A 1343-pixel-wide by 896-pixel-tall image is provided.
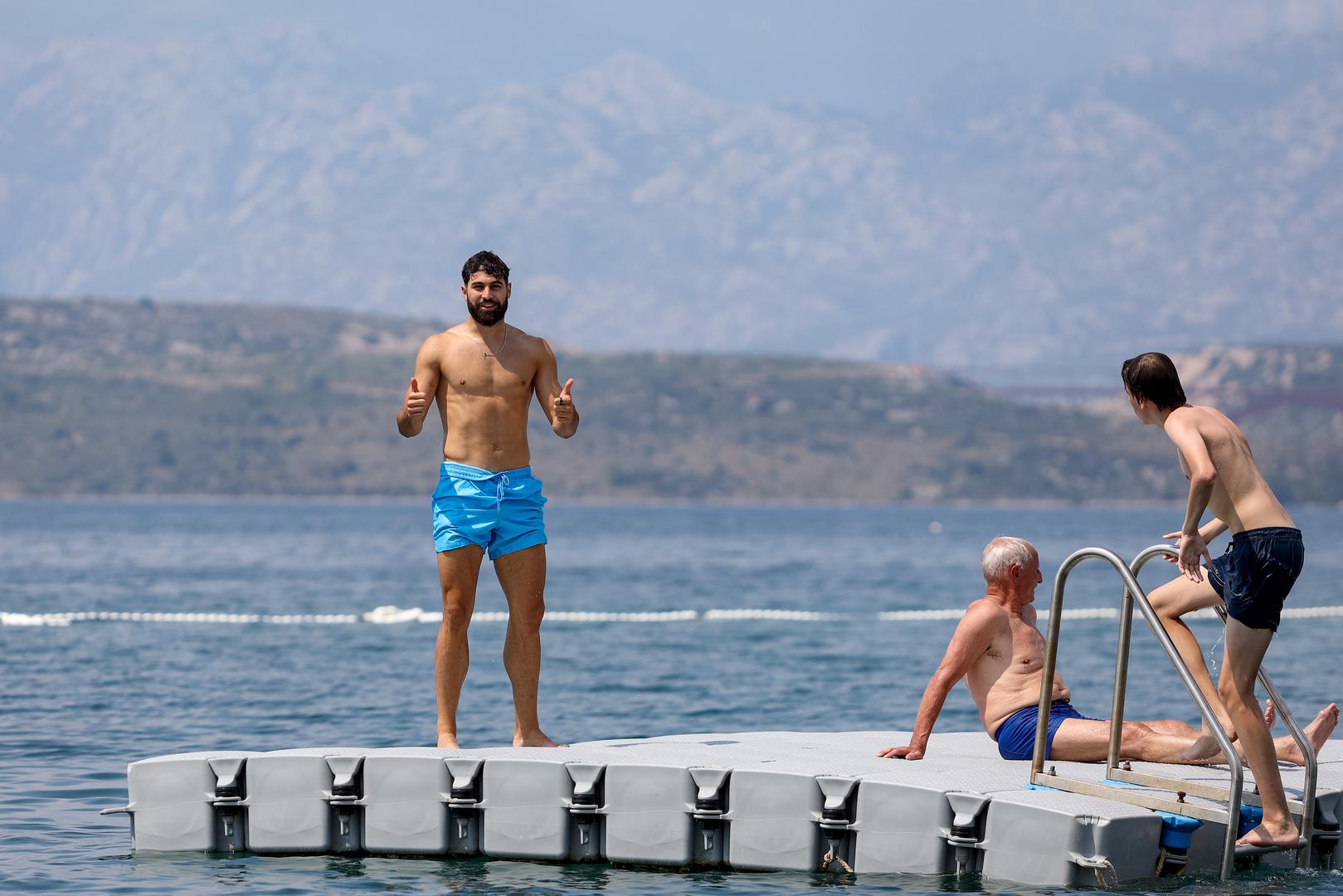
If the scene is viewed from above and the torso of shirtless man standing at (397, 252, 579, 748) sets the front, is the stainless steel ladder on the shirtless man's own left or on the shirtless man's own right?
on the shirtless man's own left

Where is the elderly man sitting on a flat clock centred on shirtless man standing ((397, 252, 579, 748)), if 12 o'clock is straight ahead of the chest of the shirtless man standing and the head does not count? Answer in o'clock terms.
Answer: The elderly man sitting is roughly at 9 o'clock from the shirtless man standing.

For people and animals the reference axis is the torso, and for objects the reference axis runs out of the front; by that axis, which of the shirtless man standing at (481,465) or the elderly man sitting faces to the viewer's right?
the elderly man sitting

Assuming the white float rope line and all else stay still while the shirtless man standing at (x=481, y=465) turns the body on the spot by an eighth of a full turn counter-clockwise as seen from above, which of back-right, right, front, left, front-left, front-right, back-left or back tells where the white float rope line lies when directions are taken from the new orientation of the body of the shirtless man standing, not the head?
back-left

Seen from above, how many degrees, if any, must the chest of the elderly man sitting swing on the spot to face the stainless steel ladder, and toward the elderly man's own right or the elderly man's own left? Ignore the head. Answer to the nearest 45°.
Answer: approximately 45° to the elderly man's own right

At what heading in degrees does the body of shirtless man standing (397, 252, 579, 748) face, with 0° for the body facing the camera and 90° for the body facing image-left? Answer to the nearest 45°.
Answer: approximately 0°

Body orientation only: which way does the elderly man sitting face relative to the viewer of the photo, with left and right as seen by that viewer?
facing to the right of the viewer

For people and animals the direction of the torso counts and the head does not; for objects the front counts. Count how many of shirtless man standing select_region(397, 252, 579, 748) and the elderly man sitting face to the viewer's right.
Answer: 1

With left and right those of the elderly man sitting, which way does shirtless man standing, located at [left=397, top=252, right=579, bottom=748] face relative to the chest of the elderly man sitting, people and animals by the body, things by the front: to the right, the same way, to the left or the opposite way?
to the right

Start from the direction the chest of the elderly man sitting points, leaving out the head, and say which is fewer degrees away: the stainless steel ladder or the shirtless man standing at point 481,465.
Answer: the stainless steel ladder

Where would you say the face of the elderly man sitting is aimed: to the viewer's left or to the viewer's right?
to the viewer's right
